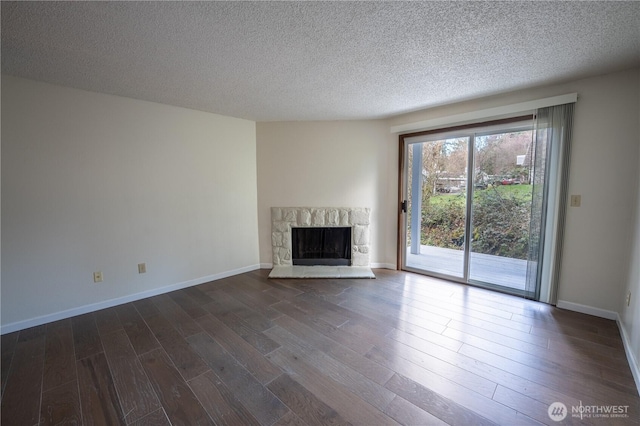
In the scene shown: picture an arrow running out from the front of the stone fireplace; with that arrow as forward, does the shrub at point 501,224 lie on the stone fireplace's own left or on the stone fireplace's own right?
on the stone fireplace's own left

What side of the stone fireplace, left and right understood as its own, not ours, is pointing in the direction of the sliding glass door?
left

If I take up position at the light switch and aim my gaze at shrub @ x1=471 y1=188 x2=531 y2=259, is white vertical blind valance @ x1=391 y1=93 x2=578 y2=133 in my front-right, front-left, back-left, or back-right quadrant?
front-left

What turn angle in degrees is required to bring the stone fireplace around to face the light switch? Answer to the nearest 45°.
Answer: approximately 45° to its left

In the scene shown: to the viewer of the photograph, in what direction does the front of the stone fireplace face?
facing the viewer
